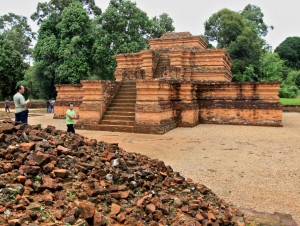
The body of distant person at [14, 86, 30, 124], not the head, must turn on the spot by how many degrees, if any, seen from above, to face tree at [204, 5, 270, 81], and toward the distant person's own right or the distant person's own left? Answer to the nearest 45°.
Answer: approximately 45° to the distant person's own left

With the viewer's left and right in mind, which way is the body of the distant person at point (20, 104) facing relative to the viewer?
facing to the right of the viewer

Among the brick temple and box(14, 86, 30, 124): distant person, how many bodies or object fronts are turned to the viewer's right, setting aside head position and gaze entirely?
1

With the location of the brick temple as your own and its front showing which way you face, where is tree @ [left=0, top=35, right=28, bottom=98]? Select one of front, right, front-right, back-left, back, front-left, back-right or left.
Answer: right

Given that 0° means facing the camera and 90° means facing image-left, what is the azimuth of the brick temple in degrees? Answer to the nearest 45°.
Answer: approximately 45°

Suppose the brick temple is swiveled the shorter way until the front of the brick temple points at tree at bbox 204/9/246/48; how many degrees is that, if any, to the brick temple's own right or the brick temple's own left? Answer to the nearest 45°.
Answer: approximately 135° to the brick temple's own right

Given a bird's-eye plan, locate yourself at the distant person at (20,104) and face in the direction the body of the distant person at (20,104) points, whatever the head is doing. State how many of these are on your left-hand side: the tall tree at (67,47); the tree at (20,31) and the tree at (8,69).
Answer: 3

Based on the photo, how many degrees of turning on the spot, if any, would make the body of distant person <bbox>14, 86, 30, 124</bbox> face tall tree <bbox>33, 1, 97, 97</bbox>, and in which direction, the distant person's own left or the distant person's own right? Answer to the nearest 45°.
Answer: approximately 90° to the distant person's own left

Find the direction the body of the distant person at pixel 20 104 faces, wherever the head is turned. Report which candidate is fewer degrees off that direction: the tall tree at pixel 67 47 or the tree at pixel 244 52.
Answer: the tree

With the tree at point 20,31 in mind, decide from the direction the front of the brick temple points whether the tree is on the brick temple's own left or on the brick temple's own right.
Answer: on the brick temple's own right

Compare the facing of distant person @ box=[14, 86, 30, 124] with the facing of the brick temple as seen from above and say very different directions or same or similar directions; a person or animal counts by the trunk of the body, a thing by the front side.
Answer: very different directions

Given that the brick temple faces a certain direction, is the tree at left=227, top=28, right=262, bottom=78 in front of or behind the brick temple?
behind

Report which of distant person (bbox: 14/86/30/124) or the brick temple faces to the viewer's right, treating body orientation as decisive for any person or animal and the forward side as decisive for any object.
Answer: the distant person
